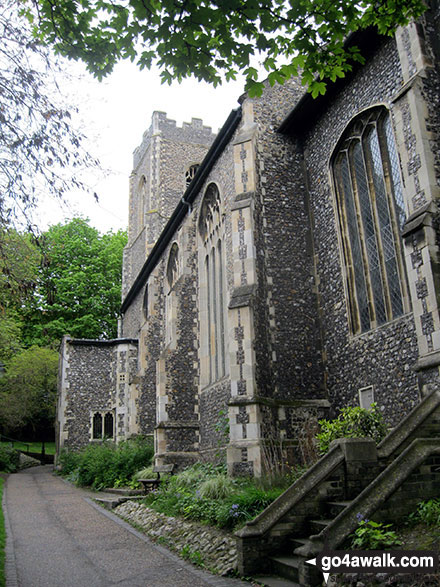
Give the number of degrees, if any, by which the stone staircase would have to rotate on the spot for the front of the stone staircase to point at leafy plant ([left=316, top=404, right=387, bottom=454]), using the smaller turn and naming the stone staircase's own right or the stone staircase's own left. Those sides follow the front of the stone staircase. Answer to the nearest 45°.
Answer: approximately 135° to the stone staircase's own right

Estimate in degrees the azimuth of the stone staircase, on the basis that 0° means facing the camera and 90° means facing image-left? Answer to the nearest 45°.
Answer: approximately 45°

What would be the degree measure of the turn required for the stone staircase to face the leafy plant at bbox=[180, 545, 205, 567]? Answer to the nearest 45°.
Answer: approximately 45° to its right

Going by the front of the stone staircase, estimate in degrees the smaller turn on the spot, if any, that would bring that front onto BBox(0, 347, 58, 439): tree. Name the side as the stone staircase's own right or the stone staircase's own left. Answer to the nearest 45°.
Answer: approximately 90° to the stone staircase's own right

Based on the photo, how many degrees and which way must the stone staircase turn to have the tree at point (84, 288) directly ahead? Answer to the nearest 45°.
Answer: approximately 90° to its right
